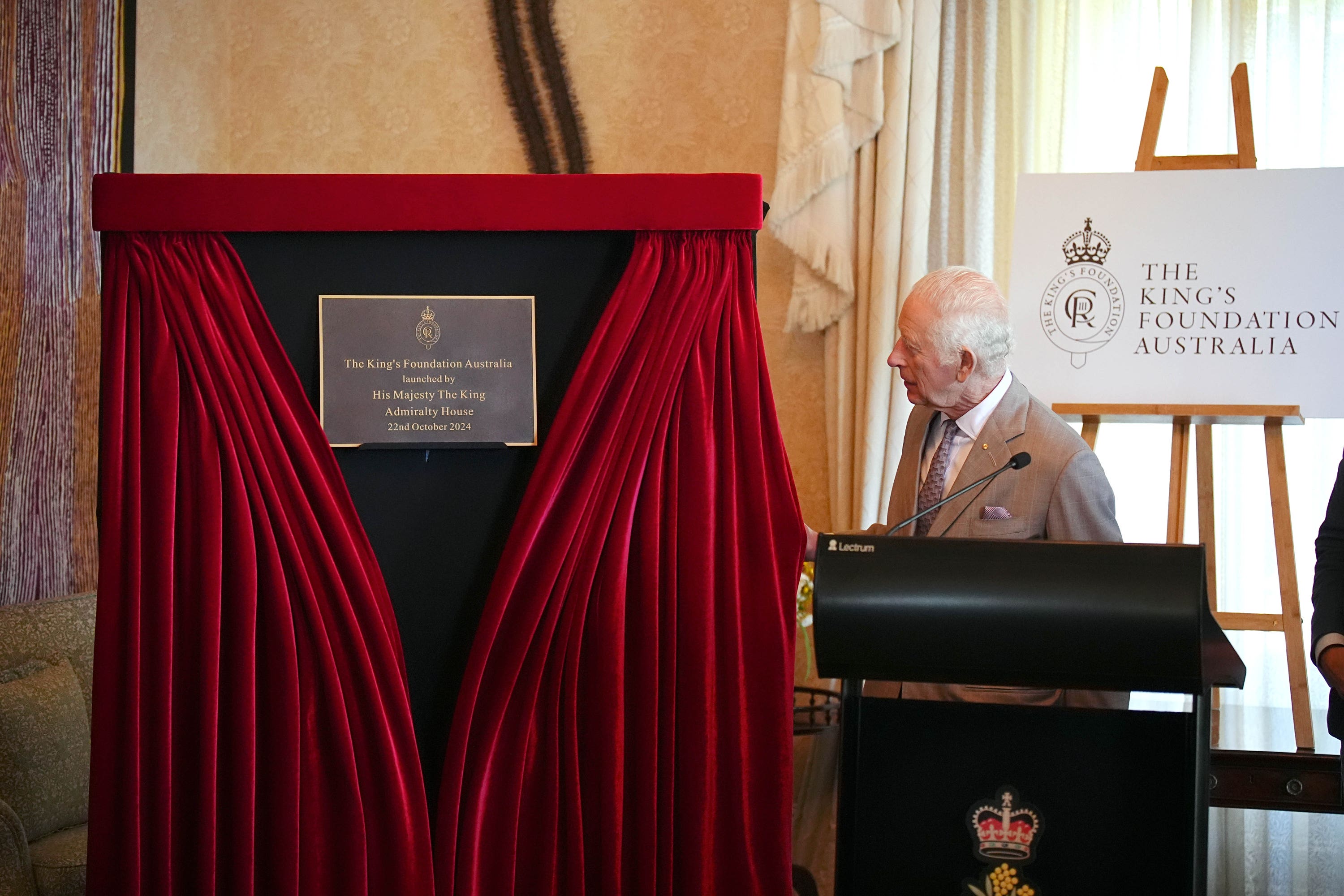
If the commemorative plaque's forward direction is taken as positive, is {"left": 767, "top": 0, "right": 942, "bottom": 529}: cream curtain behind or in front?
behind

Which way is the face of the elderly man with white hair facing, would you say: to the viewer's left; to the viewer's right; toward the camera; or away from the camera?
to the viewer's left

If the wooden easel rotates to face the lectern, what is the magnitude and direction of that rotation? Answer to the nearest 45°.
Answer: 0° — it already faces it

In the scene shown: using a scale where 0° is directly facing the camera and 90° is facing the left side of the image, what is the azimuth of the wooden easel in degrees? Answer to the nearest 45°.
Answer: approximately 0°

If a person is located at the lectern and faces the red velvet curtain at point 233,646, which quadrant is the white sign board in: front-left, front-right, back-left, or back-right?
back-right

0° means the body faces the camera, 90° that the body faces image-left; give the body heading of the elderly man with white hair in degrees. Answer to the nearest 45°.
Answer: approximately 45°

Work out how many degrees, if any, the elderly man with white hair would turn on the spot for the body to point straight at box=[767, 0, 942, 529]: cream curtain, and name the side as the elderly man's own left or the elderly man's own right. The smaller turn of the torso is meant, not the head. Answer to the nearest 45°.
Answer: approximately 135° to the elderly man's own right
